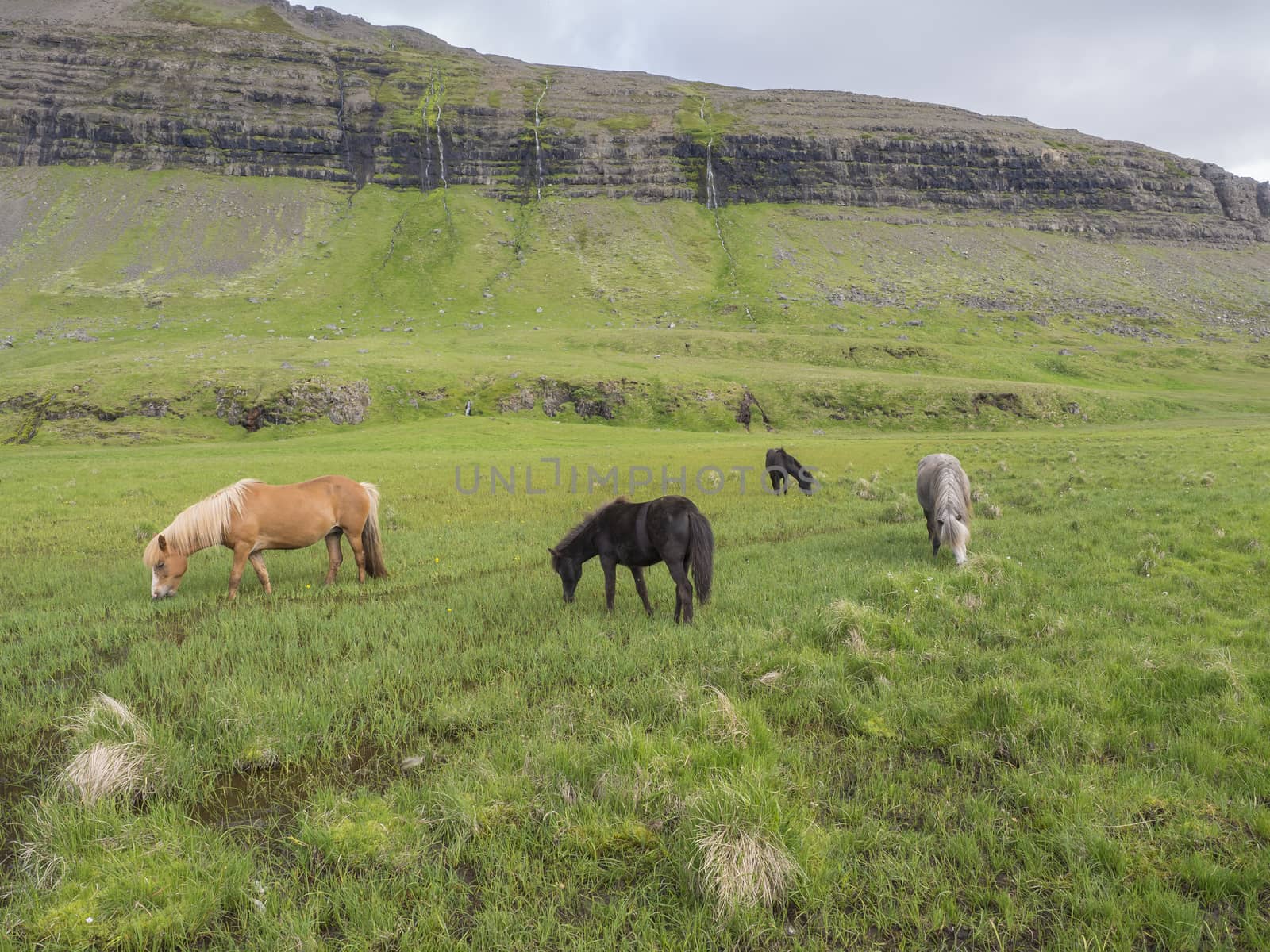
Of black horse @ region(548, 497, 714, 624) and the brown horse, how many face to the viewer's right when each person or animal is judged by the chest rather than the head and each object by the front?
0

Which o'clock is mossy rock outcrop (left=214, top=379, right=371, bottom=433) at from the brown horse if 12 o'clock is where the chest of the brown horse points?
The mossy rock outcrop is roughly at 3 o'clock from the brown horse.

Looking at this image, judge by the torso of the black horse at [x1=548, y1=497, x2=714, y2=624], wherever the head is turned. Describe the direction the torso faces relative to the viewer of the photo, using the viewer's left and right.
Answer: facing away from the viewer and to the left of the viewer

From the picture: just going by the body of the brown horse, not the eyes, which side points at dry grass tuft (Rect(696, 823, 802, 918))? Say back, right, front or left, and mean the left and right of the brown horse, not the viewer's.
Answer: left

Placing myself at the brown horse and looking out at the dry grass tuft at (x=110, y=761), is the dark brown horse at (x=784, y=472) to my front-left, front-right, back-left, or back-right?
back-left

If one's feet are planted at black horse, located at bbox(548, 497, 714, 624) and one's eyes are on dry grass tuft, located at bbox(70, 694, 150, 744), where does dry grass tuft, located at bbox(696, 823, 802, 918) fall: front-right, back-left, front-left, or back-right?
front-left

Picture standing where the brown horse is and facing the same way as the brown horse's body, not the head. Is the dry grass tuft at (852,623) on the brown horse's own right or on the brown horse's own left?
on the brown horse's own left

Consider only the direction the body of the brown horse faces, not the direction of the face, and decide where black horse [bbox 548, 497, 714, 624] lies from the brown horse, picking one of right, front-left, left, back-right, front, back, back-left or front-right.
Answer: back-left

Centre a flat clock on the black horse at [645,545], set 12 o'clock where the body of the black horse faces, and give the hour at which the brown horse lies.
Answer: The brown horse is roughly at 11 o'clock from the black horse.

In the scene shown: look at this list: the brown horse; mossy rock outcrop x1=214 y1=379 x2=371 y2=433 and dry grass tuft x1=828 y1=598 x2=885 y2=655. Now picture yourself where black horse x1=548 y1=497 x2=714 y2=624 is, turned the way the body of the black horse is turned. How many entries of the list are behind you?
1

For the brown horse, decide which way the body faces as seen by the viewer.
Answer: to the viewer's left

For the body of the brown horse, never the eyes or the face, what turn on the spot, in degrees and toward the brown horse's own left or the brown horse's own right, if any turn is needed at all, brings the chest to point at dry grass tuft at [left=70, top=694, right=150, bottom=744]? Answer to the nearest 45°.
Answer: approximately 90° to the brown horse's own left
